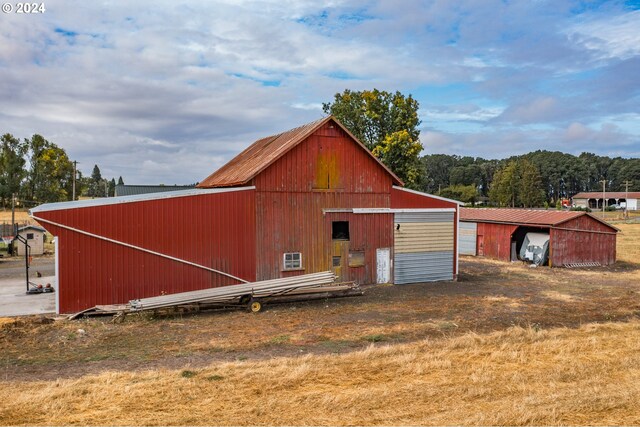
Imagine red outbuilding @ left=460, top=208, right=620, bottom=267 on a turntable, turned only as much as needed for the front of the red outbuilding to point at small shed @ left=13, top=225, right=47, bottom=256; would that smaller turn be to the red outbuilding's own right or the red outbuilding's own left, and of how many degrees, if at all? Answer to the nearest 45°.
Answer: approximately 45° to the red outbuilding's own right

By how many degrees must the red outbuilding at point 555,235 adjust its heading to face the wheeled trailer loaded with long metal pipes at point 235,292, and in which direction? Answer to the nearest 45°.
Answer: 0° — it already faces it

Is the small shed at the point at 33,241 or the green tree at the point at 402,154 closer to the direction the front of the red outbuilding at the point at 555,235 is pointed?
the small shed

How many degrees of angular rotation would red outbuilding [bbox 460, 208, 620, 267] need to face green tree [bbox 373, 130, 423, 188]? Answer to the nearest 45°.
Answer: approximately 90° to its right

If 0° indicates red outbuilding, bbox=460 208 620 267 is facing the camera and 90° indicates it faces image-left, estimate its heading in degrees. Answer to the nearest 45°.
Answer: approximately 45°

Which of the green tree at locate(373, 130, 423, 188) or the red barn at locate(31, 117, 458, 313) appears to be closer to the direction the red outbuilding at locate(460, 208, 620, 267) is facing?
the red barn
